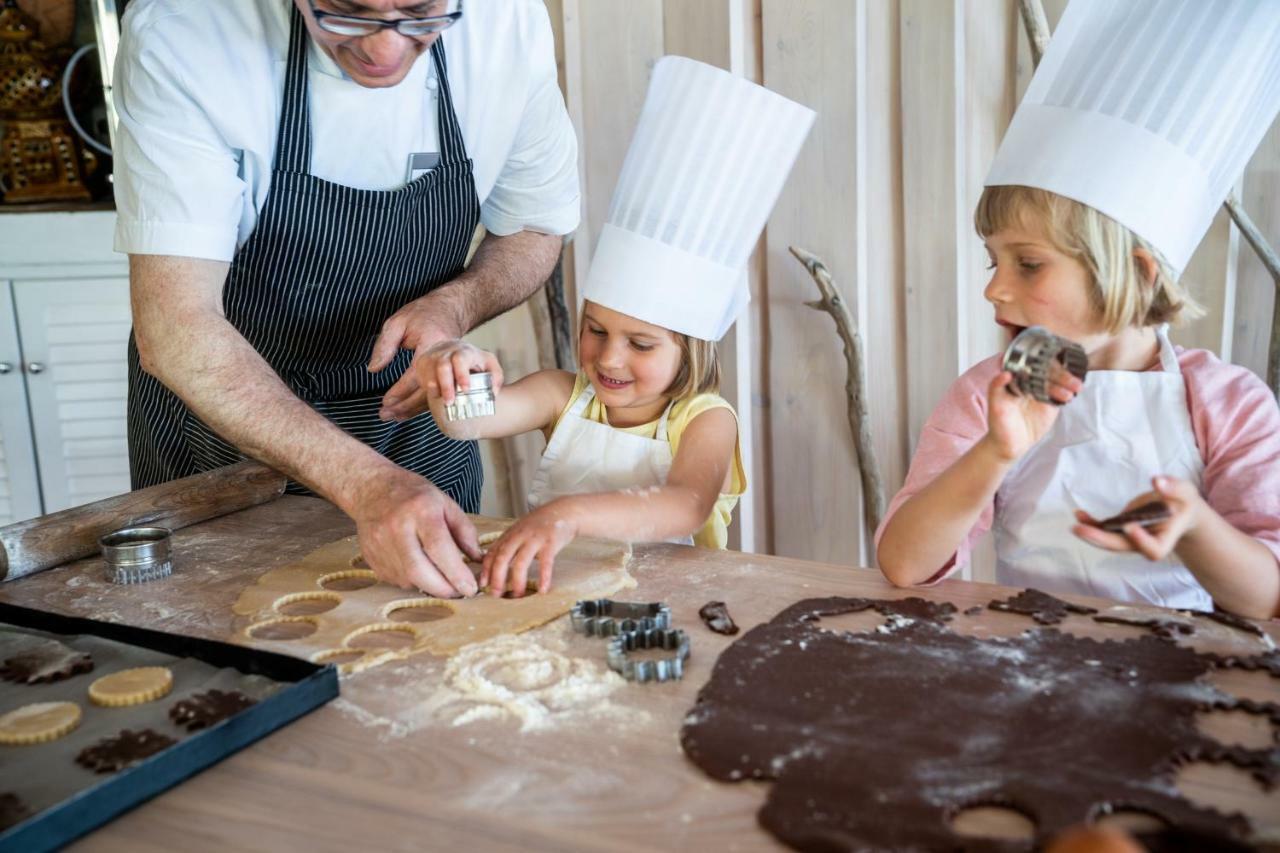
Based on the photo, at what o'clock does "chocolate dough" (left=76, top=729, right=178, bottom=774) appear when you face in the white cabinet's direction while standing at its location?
The chocolate dough is roughly at 12 o'clock from the white cabinet.

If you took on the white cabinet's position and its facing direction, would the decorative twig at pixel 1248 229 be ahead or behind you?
ahead

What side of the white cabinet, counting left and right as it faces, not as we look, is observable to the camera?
front

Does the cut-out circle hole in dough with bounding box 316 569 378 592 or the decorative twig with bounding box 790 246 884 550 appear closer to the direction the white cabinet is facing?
the cut-out circle hole in dough

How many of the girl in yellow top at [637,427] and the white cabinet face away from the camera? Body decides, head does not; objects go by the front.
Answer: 0

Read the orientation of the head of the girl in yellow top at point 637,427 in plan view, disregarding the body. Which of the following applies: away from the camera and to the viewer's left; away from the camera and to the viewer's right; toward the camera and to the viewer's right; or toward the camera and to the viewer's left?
toward the camera and to the viewer's left

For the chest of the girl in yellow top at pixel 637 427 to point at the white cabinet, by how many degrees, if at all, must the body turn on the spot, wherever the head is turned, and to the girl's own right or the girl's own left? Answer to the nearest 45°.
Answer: approximately 90° to the girl's own right

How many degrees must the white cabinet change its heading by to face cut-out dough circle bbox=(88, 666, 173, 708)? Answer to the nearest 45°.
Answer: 0° — it already faces it

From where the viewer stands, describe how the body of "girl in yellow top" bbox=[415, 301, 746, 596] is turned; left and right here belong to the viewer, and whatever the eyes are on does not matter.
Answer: facing the viewer and to the left of the viewer

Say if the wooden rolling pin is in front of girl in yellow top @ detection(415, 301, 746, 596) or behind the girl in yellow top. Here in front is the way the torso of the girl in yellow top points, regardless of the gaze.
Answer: in front

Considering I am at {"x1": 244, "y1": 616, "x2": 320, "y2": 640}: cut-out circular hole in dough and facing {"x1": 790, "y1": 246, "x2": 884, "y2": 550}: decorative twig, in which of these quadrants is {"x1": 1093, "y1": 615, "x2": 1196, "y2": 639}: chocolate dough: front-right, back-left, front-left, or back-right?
front-right

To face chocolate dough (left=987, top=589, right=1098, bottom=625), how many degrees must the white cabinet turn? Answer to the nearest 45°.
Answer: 0° — it already faces it

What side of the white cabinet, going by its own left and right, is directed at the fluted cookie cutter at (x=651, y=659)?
front

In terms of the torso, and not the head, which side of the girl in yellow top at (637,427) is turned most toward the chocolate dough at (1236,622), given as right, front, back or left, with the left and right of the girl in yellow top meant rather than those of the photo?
left

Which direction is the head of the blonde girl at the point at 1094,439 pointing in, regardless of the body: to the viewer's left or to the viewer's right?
to the viewer's left
